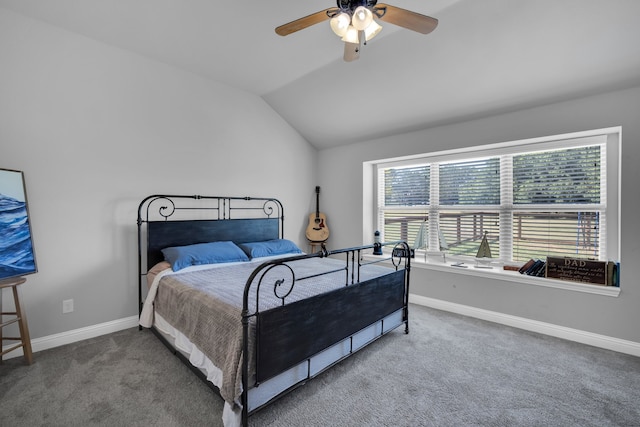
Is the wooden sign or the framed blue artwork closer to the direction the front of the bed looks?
the wooden sign

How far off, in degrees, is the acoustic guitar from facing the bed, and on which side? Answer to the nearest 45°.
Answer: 0° — it already faces it

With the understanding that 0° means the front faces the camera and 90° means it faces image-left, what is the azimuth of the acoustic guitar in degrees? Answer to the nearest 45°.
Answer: approximately 0°

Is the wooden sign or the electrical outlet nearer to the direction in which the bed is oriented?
the wooden sign

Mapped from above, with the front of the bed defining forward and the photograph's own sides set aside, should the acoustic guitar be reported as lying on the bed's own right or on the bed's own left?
on the bed's own left

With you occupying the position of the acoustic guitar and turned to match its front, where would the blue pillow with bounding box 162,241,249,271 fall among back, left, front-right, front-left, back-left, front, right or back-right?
front-right

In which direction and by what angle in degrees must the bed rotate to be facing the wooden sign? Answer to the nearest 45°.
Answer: approximately 45° to its left

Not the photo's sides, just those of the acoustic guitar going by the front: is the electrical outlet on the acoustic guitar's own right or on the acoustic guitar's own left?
on the acoustic guitar's own right

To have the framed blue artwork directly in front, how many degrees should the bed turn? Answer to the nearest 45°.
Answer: approximately 135° to its right

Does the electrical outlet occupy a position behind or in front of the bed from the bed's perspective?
behind

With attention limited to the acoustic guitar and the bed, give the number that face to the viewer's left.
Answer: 0

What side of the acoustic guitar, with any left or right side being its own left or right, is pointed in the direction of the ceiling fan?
front
